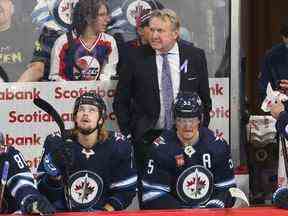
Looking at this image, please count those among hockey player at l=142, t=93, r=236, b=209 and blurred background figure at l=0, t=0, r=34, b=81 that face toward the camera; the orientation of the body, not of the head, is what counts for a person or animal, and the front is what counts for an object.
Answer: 2

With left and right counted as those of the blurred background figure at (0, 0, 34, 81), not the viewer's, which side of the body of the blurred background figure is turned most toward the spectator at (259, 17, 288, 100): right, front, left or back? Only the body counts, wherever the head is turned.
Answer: left

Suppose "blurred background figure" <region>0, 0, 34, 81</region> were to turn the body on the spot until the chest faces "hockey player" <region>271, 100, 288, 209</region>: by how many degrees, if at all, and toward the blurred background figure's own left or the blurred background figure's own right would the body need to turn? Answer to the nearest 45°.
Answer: approximately 90° to the blurred background figure's own left
